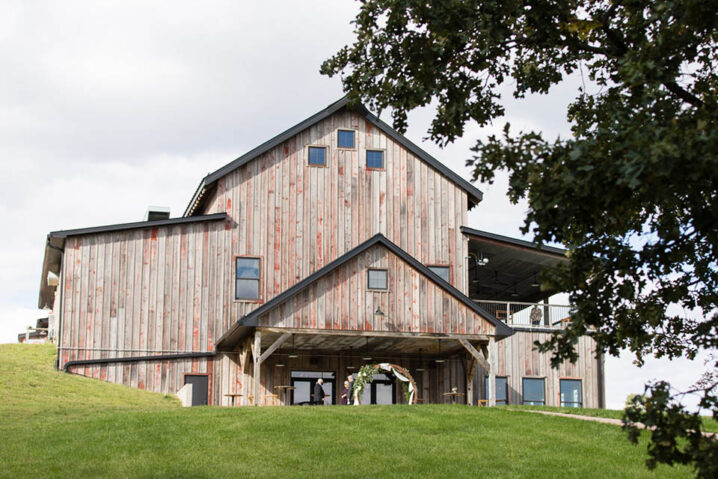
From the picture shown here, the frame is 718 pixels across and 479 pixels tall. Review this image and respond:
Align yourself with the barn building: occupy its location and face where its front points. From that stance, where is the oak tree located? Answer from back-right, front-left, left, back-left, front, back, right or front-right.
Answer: front

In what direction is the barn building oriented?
toward the camera
